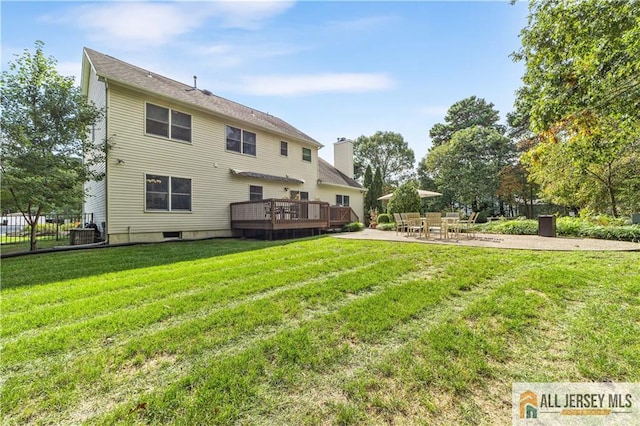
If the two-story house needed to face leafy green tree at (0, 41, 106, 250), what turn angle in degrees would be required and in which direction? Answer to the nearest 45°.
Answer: approximately 90° to its left

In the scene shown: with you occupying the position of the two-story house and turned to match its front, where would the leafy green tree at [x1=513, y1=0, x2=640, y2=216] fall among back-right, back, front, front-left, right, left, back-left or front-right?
back

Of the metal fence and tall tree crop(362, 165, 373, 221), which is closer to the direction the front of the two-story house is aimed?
the metal fence

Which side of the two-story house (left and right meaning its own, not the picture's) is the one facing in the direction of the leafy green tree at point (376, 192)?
right

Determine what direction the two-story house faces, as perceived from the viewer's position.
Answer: facing away from the viewer and to the left of the viewer

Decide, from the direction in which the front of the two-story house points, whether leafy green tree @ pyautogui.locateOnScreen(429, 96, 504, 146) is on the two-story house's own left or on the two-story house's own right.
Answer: on the two-story house's own right

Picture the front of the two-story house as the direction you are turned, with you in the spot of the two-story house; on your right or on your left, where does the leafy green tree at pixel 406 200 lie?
on your right

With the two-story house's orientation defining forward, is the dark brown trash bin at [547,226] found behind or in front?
behind

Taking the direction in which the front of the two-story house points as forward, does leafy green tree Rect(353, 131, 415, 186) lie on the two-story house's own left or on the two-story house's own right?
on the two-story house's own right

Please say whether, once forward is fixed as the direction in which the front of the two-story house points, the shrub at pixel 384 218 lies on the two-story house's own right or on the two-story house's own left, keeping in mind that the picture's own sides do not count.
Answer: on the two-story house's own right
